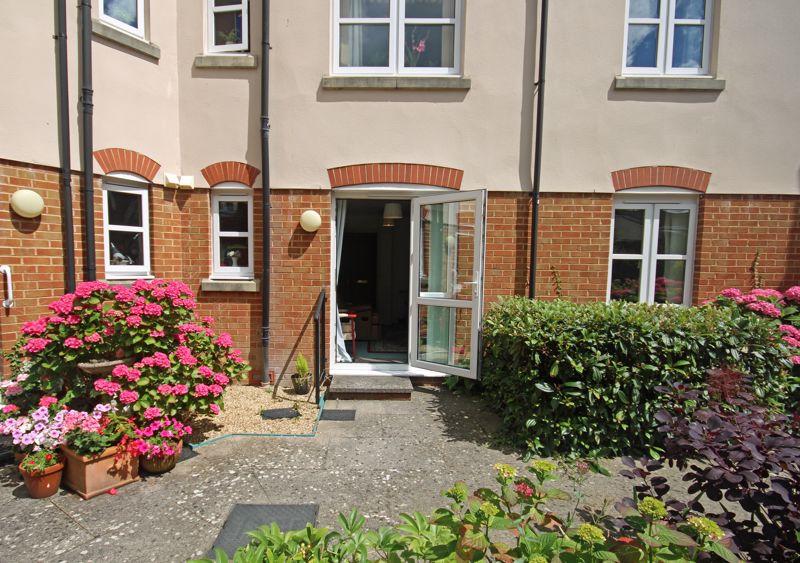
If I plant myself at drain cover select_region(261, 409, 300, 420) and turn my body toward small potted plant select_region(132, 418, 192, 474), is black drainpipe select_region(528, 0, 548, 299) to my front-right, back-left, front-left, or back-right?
back-left

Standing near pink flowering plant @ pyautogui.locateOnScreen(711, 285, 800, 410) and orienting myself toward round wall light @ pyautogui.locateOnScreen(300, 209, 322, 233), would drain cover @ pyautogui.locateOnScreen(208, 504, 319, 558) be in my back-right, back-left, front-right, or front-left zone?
front-left

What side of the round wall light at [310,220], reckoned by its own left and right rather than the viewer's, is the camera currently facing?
front

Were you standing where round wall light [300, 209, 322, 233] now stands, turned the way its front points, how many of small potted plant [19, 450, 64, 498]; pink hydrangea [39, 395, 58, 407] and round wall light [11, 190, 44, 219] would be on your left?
0

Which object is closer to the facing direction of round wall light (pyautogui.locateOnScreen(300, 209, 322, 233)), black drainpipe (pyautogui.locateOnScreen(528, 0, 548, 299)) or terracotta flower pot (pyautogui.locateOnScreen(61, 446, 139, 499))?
the terracotta flower pot

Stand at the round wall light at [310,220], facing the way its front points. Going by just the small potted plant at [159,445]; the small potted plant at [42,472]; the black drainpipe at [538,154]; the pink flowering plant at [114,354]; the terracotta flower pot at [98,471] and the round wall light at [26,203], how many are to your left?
1

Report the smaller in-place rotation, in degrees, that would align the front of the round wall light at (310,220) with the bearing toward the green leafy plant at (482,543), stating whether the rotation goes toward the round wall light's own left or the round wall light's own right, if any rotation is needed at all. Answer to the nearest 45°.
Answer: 0° — it already faces it

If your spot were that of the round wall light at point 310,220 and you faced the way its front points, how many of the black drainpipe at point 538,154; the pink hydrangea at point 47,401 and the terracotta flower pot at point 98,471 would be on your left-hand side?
1

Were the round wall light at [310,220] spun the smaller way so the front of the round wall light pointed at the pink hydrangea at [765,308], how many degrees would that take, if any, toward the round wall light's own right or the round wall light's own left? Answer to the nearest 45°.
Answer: approximately 90° to the round wall light's own left

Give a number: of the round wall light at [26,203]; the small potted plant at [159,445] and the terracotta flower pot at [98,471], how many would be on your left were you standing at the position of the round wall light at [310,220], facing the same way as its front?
0

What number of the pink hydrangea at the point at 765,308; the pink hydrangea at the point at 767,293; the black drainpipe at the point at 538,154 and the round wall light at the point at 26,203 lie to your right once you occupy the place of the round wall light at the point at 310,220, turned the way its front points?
1

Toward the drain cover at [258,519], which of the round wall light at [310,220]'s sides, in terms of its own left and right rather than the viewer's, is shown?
front

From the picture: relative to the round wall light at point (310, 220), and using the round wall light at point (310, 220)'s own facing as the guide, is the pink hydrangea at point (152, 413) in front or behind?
in front

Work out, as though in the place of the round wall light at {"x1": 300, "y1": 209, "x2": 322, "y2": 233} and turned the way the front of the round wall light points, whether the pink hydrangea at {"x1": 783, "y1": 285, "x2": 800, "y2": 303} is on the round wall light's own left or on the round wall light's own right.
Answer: on the round wall light's own left

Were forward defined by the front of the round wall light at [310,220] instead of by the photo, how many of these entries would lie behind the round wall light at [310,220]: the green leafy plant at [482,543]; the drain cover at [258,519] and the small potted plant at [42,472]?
0

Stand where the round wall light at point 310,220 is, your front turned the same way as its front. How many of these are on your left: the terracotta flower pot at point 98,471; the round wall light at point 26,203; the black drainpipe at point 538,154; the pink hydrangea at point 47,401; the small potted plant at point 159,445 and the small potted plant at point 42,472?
1

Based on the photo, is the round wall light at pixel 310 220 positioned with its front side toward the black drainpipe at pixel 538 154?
no

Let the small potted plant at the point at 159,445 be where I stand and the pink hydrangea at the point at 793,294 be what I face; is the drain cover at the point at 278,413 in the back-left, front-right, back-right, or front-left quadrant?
front-left

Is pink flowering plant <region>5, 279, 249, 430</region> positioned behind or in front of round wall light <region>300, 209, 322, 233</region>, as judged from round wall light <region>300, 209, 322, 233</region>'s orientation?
in front
